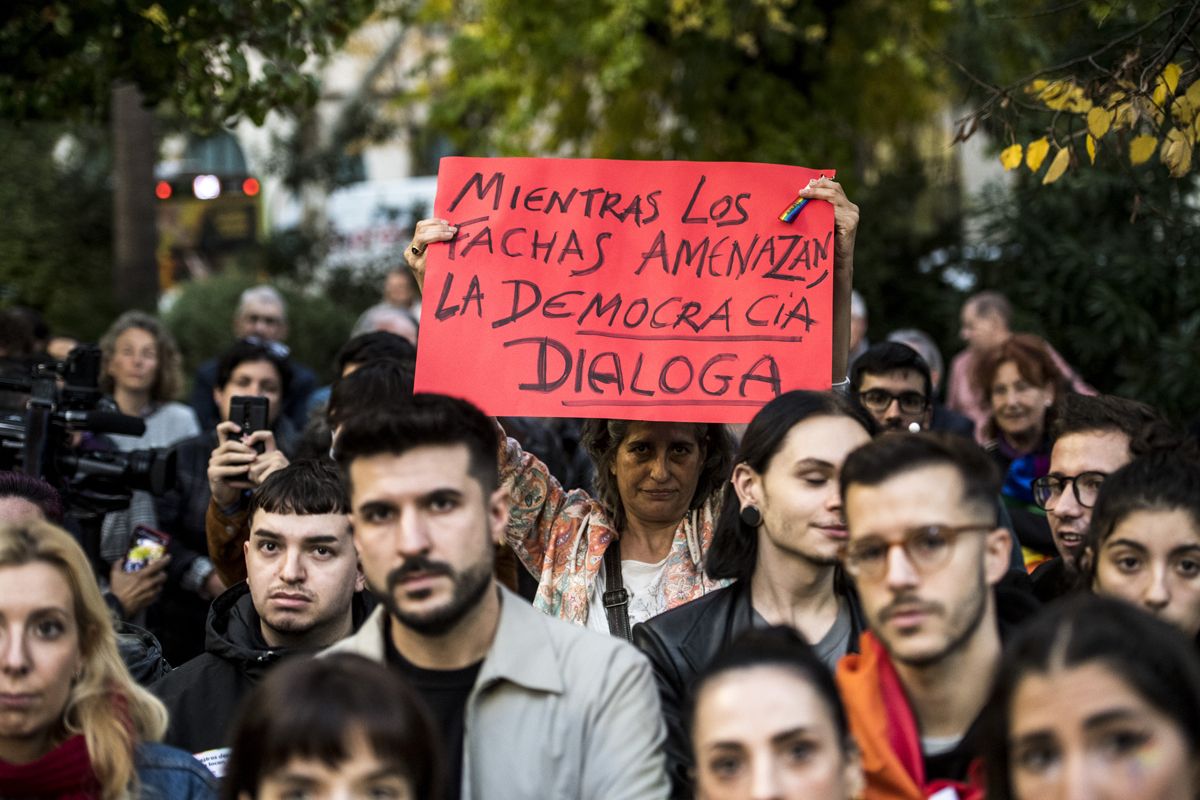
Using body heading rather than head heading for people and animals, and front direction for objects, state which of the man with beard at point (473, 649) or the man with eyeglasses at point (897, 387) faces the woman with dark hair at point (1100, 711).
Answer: the man with eyeglasses

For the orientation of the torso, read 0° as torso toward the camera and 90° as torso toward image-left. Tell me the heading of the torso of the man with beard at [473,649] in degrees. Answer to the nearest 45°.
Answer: approximately 45°

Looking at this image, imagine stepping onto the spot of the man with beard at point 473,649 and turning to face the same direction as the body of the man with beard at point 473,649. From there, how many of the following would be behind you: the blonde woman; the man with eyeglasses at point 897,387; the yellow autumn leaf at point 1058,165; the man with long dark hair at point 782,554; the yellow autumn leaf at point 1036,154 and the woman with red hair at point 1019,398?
5

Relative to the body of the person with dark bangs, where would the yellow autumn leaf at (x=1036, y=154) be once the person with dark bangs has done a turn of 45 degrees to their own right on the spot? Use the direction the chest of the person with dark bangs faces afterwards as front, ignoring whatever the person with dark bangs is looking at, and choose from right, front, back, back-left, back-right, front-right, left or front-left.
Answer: back

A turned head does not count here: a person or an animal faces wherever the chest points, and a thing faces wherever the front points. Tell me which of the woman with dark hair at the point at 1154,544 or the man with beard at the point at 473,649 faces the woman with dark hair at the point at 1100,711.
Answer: the woman with dark hair at the point at 1154,544

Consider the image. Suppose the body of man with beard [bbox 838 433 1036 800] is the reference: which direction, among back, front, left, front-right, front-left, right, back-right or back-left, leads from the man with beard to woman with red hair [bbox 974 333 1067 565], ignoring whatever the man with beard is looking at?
back-right

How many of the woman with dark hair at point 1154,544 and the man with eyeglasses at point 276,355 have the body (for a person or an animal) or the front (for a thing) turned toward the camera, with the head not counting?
2

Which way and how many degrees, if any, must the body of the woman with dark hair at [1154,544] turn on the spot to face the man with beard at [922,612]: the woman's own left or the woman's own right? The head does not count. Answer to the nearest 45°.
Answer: approximately 45° to the woman's own right

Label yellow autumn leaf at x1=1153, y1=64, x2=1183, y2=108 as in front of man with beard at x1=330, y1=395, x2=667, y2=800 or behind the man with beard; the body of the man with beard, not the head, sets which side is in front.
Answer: behind

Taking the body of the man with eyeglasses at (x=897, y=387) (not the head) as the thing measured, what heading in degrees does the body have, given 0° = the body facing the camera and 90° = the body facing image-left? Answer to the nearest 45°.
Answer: approximately 0°
